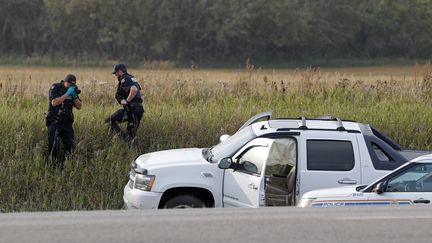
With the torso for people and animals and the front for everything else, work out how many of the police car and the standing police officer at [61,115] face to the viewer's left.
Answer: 1

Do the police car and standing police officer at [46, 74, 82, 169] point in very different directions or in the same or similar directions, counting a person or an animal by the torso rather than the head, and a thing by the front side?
very different directions

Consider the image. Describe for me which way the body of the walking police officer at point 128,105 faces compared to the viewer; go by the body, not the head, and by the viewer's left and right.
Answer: facing to the left of the viewer

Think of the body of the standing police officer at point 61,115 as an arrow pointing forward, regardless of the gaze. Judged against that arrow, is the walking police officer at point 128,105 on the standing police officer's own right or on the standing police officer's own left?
on the standing police officer's own left

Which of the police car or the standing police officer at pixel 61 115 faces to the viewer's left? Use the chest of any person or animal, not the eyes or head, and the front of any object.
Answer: the police car

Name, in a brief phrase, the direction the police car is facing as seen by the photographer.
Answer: facing to the left of the viewer

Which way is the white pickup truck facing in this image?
to the viewer's left

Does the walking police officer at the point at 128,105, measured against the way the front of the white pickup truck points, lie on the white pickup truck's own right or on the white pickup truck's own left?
on the white pickup truck's own right

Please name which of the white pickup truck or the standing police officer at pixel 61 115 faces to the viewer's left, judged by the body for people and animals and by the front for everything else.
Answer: the white pickup truck
